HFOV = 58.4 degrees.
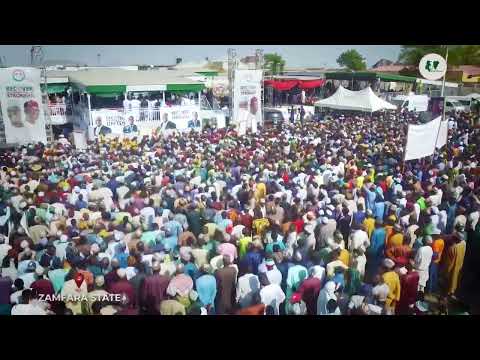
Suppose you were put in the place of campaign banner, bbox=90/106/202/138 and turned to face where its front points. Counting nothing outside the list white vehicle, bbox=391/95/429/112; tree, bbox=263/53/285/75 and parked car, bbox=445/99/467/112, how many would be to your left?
3

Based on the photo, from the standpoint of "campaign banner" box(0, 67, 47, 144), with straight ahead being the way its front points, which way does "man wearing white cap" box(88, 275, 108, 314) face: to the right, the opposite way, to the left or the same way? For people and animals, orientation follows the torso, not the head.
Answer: the opposite way

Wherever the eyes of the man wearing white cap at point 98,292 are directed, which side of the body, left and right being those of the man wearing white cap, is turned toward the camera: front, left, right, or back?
back

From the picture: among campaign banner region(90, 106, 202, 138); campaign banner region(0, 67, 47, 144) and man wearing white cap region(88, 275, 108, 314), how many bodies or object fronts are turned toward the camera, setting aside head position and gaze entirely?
2

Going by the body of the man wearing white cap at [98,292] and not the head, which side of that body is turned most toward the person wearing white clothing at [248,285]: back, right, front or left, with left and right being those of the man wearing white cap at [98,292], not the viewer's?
right
